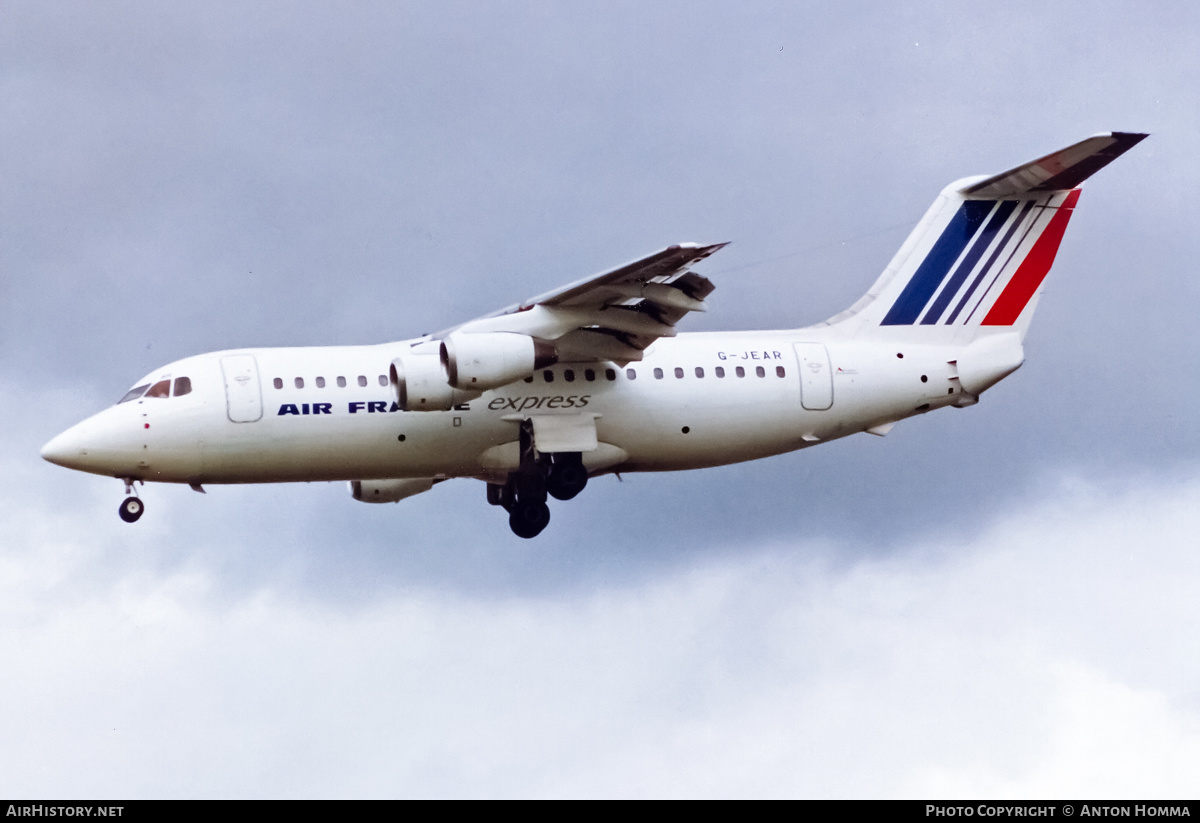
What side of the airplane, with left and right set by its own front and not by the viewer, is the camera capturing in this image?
left
